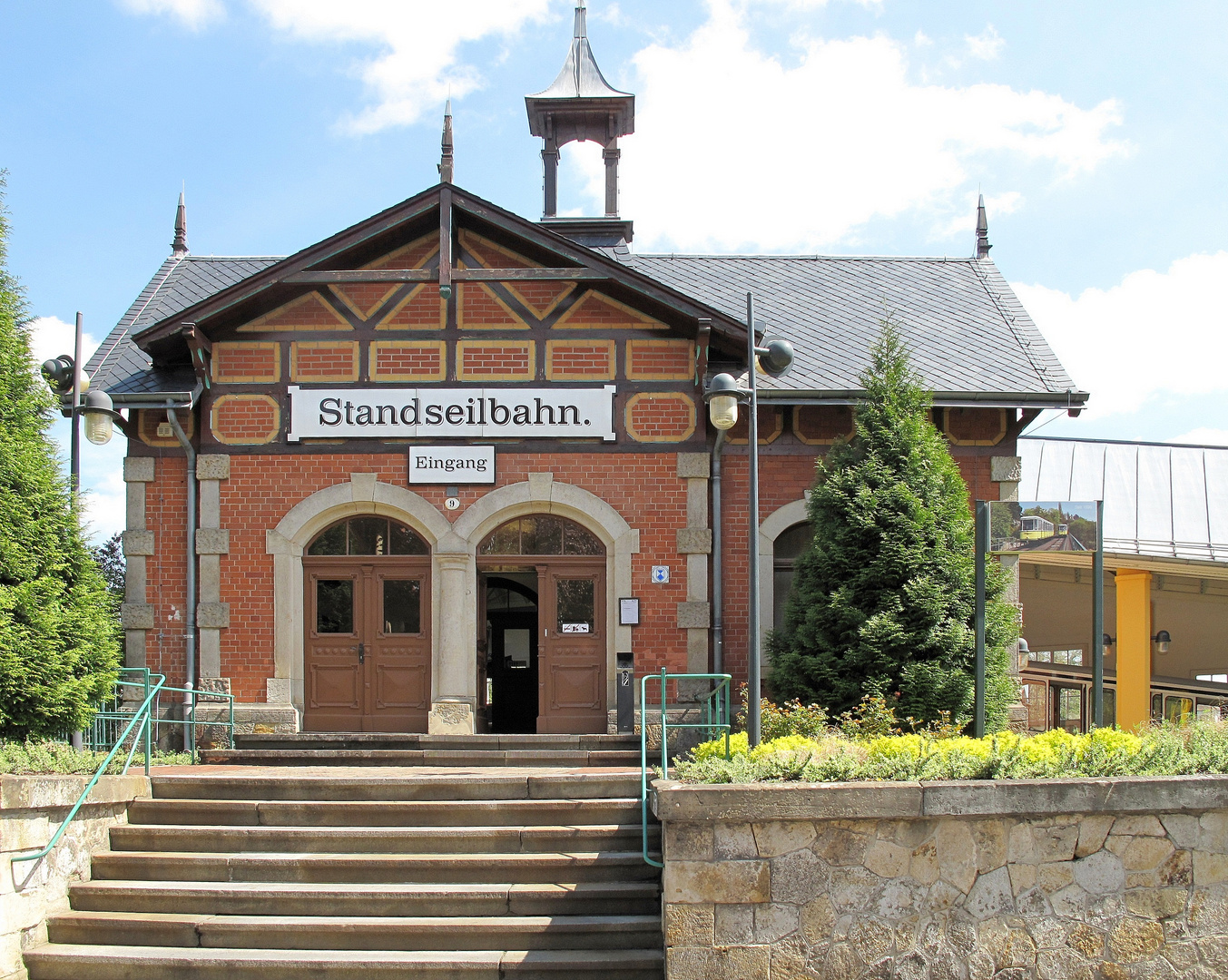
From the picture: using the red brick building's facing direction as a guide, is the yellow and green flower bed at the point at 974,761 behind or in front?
in front

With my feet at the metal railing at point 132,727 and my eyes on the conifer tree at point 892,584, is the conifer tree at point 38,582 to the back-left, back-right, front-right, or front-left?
back-left

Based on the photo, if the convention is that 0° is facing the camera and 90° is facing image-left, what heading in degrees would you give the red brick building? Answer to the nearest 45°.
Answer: approximately 0°

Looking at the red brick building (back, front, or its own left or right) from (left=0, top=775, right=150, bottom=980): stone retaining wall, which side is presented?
front

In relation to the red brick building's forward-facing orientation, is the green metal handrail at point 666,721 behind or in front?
in front

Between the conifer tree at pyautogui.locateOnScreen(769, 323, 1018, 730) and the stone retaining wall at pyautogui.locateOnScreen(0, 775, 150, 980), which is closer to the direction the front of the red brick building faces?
the stone retaining wall
